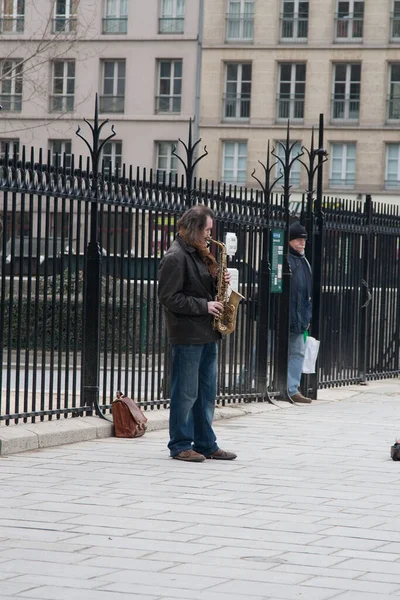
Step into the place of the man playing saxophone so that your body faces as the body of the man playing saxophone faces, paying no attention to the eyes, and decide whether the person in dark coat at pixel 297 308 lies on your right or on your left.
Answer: on your left

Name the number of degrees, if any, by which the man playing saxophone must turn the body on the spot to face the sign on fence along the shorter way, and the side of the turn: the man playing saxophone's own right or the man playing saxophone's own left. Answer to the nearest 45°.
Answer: approximately 90° to the man playing saxophone's own left

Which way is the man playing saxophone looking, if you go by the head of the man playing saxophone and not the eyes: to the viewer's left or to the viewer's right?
to the viewer's right

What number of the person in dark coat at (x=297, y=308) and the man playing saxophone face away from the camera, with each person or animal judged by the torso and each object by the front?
0

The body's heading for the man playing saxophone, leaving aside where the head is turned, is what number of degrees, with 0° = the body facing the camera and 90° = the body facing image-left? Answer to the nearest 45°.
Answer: approximately 270°

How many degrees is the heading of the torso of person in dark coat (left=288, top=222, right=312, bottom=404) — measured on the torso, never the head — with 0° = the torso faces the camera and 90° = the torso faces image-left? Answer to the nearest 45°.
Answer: approximately 315°

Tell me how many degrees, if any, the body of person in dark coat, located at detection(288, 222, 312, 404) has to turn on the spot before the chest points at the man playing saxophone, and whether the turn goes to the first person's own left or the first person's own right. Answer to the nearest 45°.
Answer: approximately 45° to the first person's own right
